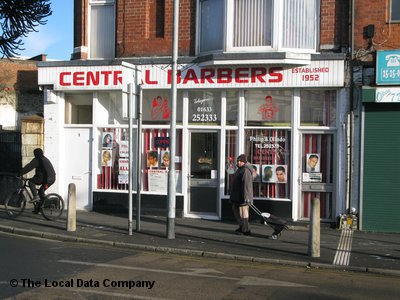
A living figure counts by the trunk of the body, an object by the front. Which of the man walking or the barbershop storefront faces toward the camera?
the barbershop storefront

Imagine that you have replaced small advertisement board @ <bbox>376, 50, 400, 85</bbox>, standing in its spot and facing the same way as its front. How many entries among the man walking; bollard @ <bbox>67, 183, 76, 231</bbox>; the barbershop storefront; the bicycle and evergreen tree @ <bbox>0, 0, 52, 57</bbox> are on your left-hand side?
0

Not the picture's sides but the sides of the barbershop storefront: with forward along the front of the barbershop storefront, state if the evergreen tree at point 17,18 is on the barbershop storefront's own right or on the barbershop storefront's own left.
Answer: on the barbershop storefront's own right

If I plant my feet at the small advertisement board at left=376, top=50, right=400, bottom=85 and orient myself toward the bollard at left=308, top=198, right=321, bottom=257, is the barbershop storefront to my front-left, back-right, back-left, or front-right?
front-right

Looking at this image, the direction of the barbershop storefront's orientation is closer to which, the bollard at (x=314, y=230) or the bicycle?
the bollard

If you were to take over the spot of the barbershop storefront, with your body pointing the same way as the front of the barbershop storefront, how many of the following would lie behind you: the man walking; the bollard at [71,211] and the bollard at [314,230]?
0

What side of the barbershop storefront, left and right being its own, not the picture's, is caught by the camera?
front

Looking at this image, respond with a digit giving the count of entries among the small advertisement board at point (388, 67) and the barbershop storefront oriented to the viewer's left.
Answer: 0

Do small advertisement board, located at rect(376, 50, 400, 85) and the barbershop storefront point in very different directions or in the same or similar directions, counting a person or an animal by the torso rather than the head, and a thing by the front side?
same or similar directions

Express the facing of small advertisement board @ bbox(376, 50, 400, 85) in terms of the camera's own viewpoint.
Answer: facing the viewer

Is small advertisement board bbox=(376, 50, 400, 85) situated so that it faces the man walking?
no

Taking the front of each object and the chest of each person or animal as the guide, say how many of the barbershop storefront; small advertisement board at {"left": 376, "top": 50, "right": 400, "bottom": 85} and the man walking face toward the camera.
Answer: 2

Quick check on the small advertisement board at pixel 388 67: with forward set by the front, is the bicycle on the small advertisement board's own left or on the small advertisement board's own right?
on the small advertisement board's own right

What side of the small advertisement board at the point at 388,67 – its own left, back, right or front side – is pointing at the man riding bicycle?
right

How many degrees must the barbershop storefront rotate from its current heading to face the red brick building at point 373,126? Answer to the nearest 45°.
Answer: approximately 90° to its left
